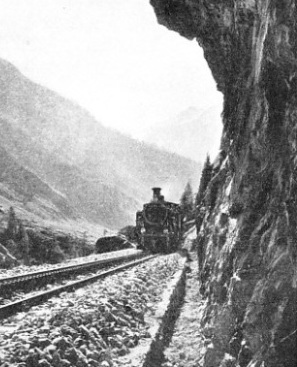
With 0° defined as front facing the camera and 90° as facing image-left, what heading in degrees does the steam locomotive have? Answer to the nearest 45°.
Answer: approximately 0°
